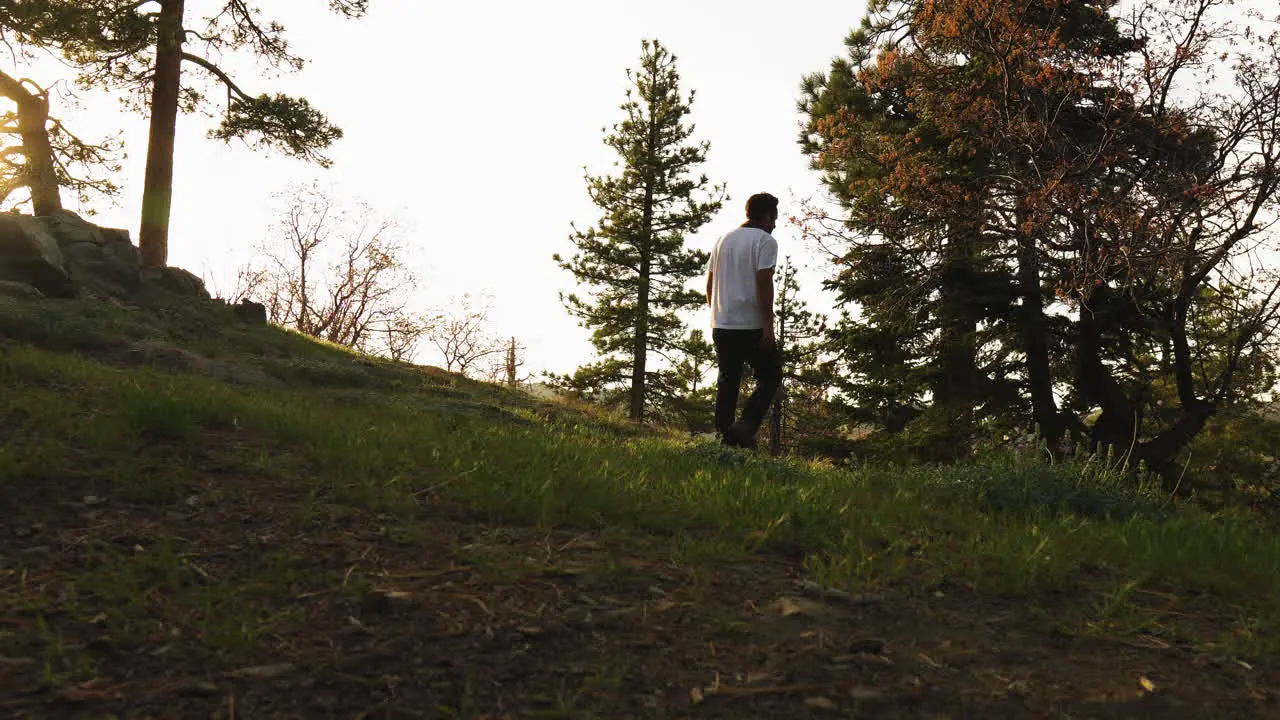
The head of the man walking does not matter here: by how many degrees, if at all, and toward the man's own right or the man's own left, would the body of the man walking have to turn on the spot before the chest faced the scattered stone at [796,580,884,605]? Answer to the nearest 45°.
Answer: approximately 135° to the man's own right

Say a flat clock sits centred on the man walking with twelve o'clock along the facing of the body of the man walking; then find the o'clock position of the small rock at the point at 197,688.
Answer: The small rock is roughly at 5 o'clock from the man walking.

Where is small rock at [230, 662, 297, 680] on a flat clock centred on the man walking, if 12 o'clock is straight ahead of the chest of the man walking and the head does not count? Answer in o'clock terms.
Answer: The small rock is roughly at 5 o'clock from the man walking.

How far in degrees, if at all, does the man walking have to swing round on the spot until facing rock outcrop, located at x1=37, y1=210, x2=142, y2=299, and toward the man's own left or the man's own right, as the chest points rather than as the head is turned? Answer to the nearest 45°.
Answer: approximately 90° to the man's own left

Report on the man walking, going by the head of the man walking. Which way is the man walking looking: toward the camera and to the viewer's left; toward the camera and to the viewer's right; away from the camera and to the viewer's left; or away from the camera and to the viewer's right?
away from the camera and to the viewer's right

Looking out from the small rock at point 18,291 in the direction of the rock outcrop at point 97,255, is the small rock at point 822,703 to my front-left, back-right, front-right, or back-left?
back-right

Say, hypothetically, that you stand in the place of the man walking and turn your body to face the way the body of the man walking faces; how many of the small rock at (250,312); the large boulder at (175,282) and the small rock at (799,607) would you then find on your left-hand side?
2

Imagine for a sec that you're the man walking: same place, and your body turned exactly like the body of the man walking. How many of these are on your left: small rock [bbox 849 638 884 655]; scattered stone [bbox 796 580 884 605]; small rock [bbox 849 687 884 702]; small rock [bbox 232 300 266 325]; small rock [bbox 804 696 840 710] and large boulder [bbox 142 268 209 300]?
2

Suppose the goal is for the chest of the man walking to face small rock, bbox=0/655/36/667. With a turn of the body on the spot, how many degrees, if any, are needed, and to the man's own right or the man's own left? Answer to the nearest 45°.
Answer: approximately 180°

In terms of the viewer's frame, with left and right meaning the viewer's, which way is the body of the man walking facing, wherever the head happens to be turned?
facing away from the viewer and to the right of the viewer

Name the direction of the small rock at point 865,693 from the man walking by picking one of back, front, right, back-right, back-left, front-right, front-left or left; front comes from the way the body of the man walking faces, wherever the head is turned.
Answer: back-right

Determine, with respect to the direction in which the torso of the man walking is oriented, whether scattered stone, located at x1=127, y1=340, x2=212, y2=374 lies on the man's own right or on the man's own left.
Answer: on the man's own left

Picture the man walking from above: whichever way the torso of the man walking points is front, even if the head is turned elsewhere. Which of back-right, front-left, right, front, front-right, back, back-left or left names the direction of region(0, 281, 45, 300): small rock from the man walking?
back-left
